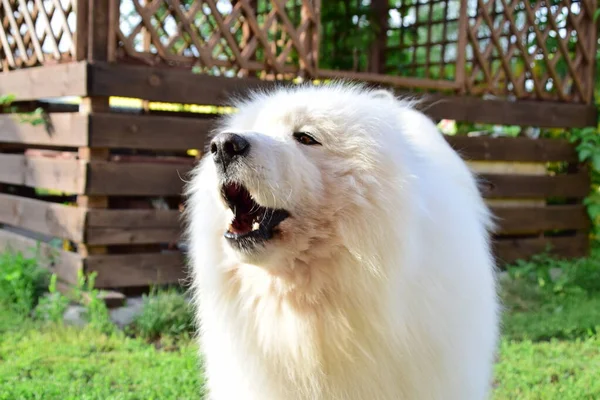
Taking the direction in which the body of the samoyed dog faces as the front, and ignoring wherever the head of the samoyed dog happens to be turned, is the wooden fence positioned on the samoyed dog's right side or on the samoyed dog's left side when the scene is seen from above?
on the samoyed dog's right side

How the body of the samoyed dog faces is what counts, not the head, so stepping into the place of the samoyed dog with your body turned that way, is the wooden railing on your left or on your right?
on your right

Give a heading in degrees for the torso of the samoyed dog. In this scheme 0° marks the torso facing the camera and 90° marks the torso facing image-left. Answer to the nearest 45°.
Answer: approximately 45°

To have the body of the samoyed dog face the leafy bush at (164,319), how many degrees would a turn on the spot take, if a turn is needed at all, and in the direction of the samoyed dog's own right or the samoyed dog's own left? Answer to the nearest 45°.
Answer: approximately 90° to the samoyed dog's own right

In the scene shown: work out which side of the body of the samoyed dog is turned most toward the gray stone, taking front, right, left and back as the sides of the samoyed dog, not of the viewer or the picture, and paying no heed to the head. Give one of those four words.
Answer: right
